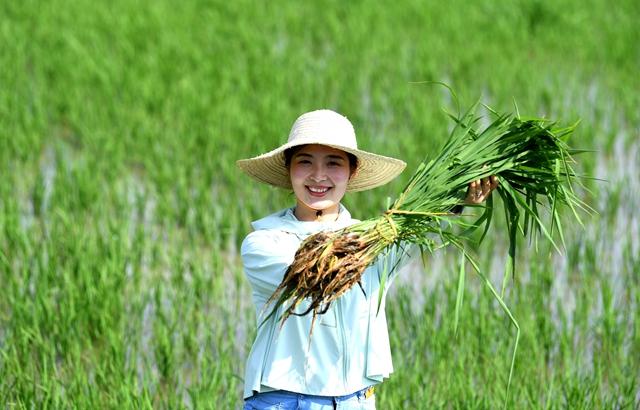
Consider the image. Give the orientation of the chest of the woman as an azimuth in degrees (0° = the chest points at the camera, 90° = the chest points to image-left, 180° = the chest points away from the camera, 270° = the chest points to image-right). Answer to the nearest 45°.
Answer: approximately 0°
